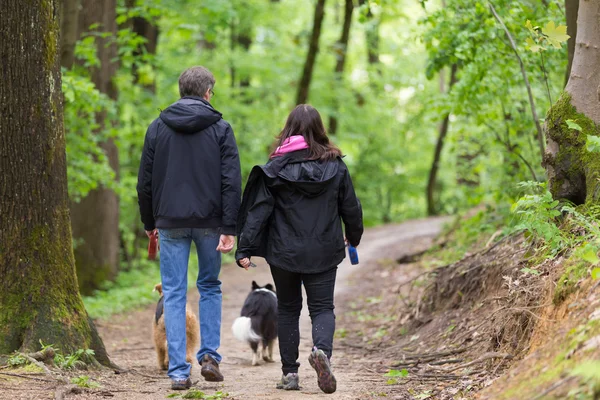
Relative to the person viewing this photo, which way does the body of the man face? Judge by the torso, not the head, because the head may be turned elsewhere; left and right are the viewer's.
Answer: facing away from the viewer

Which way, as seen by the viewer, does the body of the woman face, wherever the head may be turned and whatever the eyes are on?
away from the camera

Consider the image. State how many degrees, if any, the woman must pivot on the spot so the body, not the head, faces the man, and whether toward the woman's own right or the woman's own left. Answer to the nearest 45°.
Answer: approximately 90° to the woman's own left

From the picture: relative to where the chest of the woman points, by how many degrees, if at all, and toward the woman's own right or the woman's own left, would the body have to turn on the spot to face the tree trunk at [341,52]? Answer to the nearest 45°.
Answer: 0° — they already face it

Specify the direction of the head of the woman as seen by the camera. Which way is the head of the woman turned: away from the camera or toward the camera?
away from the camera

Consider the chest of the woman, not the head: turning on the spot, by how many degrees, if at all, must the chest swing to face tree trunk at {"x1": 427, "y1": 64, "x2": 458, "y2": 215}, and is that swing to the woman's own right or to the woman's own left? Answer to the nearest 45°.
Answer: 0° — they already face it

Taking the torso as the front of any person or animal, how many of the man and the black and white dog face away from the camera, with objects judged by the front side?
2

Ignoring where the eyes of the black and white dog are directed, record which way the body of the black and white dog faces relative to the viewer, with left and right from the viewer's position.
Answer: facing away from the viewer

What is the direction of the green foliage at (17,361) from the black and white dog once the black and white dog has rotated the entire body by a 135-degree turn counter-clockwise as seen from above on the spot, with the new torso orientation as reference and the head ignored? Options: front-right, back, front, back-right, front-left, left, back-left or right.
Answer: front
